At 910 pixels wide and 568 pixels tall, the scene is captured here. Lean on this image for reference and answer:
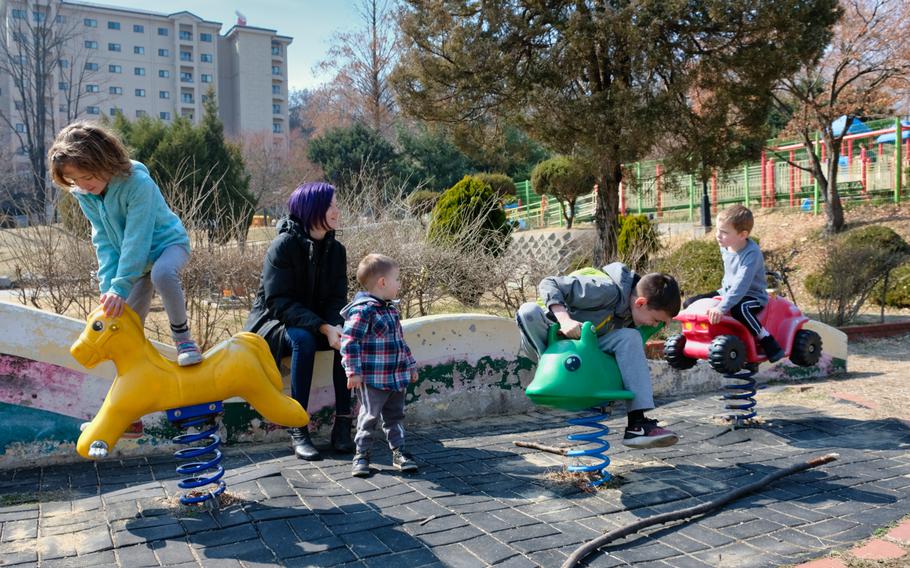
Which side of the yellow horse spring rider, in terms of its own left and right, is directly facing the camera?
left

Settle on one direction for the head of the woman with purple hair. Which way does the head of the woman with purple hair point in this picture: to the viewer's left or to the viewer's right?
to the viewer's right

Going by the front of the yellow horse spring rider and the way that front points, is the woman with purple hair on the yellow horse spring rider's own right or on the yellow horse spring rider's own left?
on the yellow horse spring rider's own right

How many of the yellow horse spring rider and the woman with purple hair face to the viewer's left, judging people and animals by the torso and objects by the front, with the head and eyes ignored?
1

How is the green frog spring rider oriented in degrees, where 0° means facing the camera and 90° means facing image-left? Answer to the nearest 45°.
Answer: approximately 45°

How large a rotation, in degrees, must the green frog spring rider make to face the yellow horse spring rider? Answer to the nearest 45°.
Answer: approximately 45° to its right

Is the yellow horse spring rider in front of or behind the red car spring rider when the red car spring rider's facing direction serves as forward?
in front

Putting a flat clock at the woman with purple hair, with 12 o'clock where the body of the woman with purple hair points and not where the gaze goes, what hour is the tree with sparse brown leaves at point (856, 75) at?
The tree with sparse brown leaves is roughly at 9 o'clock from the woman with purple hair.

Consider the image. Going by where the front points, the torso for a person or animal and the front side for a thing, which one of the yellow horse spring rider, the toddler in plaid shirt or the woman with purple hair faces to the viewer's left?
the yellow horse spring rider

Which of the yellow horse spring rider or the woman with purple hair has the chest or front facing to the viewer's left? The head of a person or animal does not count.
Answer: the yellow horse spring rider

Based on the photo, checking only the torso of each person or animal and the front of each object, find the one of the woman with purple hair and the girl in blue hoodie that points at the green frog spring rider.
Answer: the woman with purple hair

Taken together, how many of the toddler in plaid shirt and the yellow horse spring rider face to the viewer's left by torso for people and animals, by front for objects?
1

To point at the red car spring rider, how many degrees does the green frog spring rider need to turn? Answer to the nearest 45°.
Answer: approximately 180°

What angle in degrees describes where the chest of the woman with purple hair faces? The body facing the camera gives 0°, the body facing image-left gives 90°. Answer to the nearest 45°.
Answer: approximately 315°
